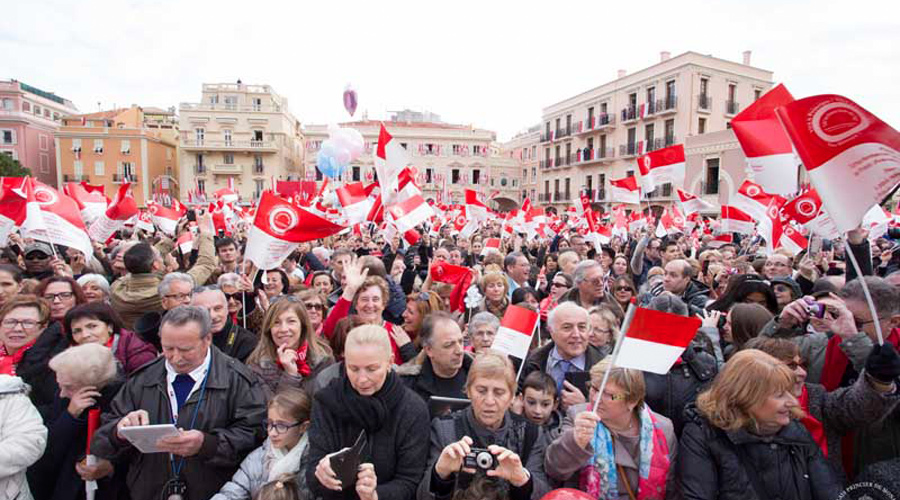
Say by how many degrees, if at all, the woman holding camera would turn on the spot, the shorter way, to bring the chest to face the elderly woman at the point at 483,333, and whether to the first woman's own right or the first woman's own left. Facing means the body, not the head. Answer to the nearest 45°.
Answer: approximately 180°

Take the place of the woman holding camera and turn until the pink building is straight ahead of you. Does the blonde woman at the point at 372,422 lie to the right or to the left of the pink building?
left

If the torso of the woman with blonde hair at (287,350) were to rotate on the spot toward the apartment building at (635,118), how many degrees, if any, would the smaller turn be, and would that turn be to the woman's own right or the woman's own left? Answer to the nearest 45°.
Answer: approximately 135° to the woman's own left

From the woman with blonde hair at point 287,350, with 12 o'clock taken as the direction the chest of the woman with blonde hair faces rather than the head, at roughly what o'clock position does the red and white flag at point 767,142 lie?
The red and white flag is roughly at 9 o'clock from the woman with blonde hair.

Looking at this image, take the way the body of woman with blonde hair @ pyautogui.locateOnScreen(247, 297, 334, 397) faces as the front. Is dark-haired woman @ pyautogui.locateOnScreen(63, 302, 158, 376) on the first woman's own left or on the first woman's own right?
on the first woman's own right

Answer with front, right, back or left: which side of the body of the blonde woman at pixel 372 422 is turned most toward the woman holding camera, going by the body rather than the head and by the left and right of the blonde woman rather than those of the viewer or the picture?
left

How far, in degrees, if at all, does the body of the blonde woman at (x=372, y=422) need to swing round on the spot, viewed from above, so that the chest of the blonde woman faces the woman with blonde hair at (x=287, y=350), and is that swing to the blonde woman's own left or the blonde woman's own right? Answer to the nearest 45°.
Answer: approximately 135° to the blonde woman's own right

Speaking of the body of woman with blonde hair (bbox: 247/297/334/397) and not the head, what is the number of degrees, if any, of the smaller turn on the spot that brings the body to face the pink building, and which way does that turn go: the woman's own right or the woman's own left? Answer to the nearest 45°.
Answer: approximately 135° to the woman's own right

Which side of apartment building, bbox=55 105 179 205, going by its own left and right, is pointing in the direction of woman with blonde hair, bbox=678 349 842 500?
front

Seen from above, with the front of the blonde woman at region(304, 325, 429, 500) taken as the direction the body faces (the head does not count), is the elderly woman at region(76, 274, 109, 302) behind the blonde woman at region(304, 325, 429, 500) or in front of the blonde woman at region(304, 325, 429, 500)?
behind

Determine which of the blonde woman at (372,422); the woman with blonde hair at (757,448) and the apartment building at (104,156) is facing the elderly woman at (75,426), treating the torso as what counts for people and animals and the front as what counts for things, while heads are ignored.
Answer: the apartment building

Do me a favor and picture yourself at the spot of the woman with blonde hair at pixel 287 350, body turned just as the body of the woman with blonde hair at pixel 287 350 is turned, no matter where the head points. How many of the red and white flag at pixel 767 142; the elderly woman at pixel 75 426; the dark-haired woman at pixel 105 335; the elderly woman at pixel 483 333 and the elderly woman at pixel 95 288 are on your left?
2

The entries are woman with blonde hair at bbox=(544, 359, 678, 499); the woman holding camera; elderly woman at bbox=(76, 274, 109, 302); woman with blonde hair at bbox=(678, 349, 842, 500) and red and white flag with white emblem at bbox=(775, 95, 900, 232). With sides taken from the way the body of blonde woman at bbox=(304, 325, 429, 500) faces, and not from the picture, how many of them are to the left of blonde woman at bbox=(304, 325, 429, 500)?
4

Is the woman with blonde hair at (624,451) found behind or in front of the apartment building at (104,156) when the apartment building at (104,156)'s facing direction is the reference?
in front

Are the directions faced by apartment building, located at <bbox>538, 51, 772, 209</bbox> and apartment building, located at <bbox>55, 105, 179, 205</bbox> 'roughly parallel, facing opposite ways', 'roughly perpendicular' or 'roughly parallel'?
roughly perpendicular

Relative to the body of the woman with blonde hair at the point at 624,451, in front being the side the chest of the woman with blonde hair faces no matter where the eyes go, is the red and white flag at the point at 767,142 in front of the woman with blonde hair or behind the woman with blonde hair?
behind
